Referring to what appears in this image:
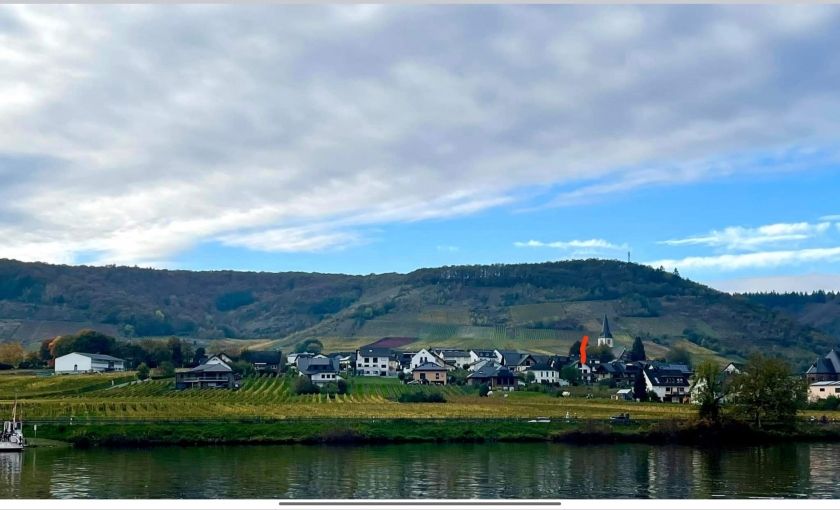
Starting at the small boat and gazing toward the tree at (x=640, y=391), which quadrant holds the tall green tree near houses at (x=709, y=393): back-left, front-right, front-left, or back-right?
front-right

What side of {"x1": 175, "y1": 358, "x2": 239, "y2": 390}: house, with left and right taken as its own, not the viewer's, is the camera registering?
front

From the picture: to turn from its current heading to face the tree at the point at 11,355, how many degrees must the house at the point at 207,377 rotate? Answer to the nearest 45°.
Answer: approximately 90° to its right

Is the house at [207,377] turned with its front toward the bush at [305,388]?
no

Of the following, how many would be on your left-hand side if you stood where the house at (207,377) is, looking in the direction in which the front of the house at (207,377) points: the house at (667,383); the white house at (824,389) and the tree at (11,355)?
2

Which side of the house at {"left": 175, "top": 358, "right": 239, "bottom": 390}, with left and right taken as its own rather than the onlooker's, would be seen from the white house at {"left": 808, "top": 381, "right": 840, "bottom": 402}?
left

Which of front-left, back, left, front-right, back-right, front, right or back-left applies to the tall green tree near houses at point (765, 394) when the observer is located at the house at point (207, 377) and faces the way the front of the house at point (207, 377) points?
front-left

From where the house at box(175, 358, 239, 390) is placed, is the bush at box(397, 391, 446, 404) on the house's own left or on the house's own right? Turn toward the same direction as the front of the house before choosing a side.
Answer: on the house's own left

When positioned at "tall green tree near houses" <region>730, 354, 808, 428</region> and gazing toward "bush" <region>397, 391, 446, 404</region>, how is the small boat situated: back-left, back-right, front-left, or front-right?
front-left

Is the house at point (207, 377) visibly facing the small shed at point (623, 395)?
no

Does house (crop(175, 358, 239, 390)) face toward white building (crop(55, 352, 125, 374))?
no

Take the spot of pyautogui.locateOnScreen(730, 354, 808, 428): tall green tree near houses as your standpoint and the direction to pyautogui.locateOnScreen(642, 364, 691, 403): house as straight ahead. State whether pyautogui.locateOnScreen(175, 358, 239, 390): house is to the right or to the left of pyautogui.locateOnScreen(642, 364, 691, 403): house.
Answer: left

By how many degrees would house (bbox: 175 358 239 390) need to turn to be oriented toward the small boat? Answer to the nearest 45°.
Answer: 0° — it already faces it

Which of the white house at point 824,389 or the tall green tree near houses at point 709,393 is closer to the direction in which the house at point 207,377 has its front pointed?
the tall green tree near houses

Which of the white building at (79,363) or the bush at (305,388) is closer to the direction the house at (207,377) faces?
the bush

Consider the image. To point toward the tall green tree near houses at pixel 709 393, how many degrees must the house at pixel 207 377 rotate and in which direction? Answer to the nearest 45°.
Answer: approximately 45° to its left
